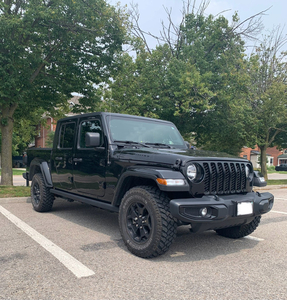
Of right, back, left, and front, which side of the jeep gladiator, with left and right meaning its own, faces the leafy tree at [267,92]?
left

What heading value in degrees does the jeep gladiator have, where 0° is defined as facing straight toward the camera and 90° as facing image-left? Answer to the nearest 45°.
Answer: approximately 315°

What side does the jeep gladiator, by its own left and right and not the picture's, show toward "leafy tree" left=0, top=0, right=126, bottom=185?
back

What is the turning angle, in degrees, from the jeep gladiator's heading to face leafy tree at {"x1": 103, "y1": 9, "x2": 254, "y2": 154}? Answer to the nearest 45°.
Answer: approximately 135° to its left

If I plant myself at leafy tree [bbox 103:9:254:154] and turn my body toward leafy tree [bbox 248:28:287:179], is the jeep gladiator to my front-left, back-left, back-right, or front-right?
back-right

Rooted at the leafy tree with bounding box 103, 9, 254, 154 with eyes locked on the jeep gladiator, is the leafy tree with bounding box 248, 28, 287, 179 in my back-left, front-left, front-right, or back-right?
back-left
